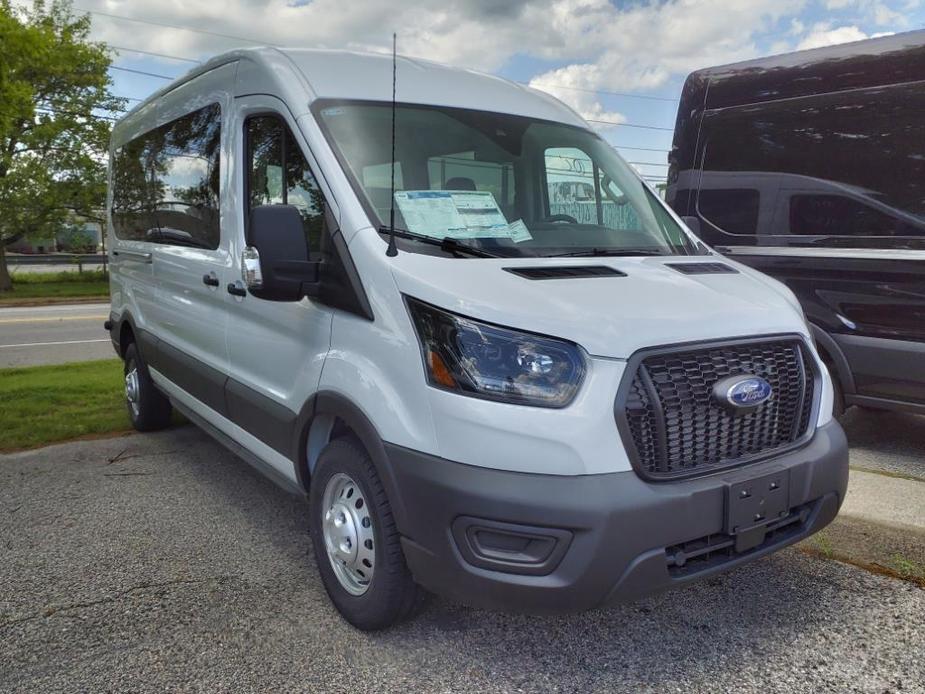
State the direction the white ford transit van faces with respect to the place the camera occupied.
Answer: facing the viewer and to the right of the viewer

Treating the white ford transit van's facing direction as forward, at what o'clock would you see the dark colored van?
The dark colored van is roughly at 9 o'clock from the white ford transit van.

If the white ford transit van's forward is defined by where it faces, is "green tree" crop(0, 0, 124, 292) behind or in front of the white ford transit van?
behind
